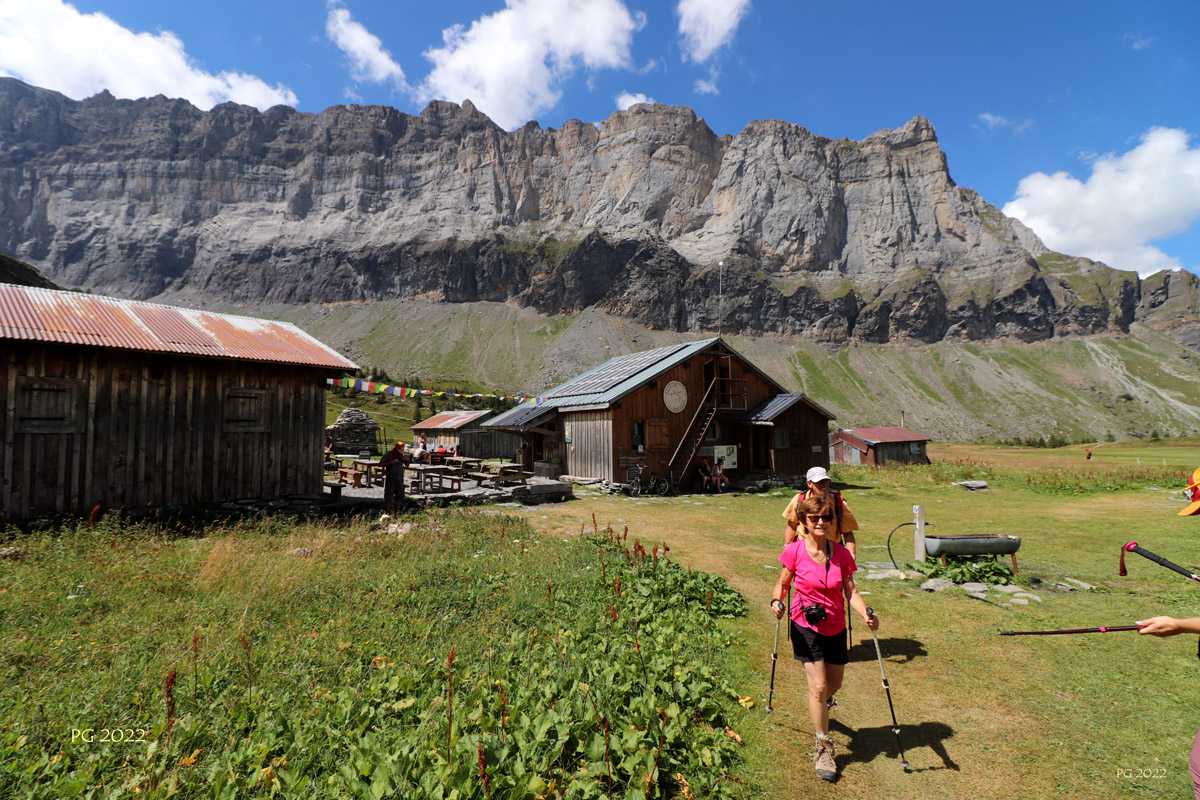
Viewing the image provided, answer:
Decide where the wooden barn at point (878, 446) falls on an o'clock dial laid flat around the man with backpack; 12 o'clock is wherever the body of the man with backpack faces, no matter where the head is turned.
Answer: The wooden barn is roughly at 6 o'clock from the man with backpack.

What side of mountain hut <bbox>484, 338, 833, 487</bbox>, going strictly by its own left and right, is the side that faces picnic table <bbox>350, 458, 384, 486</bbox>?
right

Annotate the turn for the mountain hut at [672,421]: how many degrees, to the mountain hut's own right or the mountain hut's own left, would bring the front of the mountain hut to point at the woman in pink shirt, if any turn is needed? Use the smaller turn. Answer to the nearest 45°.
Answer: approximately 45° to the mountain hut's own right

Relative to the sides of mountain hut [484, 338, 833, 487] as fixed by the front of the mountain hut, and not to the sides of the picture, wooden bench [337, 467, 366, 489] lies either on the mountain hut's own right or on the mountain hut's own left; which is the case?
on the mountain hut's own right

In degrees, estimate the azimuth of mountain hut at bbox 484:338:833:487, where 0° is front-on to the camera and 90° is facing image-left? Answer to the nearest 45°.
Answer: approximately 315°

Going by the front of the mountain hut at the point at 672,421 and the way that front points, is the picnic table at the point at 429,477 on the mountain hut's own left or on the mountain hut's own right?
on the mountain hut's own right

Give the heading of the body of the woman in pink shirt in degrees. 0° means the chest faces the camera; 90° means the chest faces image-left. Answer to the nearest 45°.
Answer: approximately 0°

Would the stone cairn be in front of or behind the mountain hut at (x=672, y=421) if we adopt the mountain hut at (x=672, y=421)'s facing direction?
behind

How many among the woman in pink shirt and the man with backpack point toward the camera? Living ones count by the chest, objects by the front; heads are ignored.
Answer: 2

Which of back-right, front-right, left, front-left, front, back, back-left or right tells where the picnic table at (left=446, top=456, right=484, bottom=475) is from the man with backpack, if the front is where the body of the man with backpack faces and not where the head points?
back-right
